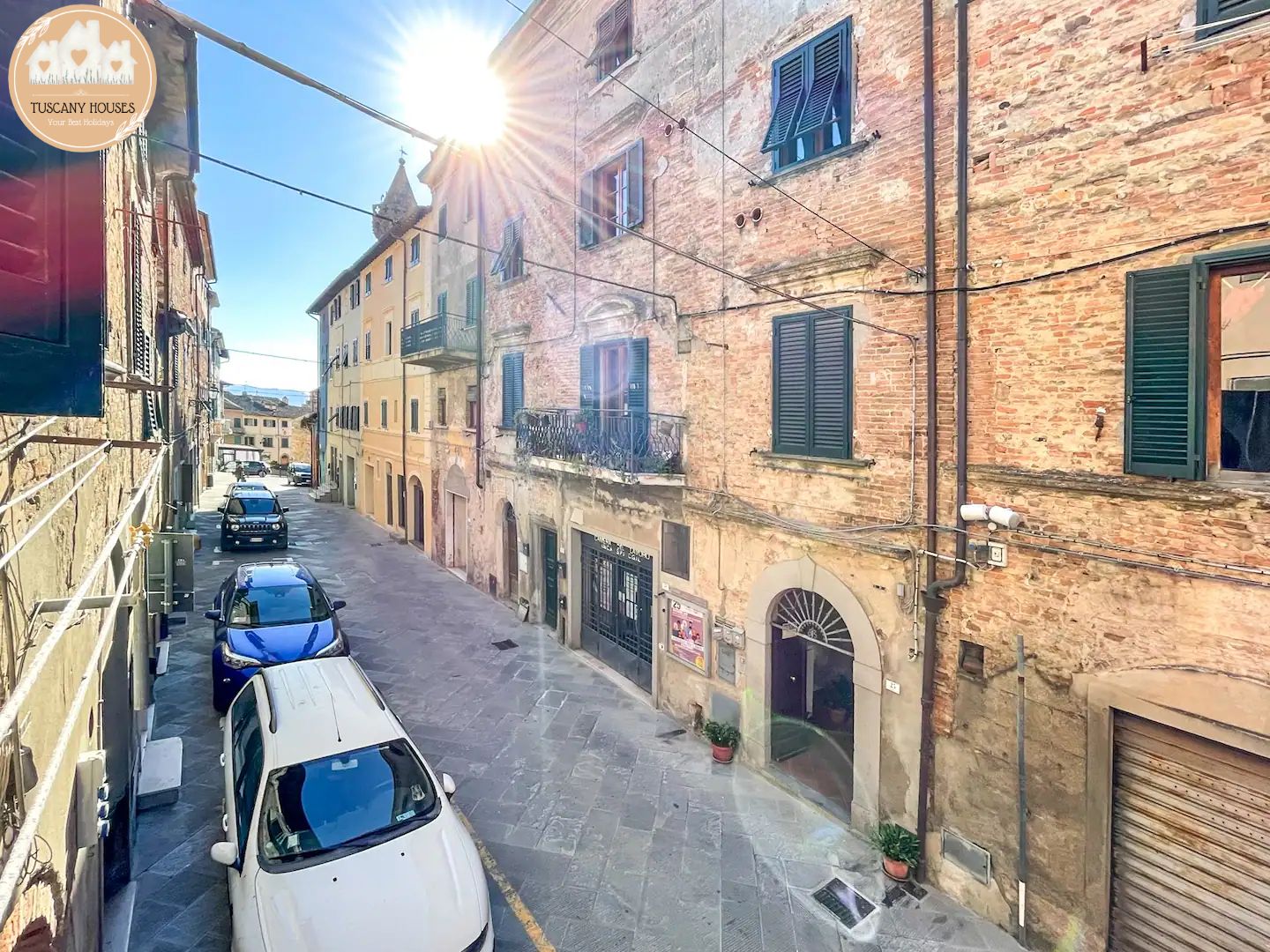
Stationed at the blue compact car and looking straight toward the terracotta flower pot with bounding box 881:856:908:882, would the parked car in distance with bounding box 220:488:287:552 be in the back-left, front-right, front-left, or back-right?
back-left

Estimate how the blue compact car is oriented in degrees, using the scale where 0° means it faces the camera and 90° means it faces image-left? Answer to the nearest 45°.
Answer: approximately 0°

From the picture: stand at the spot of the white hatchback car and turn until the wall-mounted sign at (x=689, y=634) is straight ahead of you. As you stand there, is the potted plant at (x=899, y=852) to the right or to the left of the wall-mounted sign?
right

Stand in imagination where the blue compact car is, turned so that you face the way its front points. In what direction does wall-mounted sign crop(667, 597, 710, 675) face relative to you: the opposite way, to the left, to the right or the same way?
to the right

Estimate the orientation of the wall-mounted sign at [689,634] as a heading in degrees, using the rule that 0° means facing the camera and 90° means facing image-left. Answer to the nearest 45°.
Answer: approximately 45°

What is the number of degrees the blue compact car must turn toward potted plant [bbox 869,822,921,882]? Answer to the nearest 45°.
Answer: approximately 45° to its left

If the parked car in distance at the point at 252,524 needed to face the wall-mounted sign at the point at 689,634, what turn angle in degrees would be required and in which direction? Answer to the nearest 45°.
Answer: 0° — it already faces it

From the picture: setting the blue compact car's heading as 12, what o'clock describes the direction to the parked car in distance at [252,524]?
The parked car in distance is roughly at 6 o'clock from the blue compact car.

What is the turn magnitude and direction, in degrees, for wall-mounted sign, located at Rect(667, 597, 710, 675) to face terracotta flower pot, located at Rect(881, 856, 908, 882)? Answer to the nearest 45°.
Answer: approximately 90° to its left

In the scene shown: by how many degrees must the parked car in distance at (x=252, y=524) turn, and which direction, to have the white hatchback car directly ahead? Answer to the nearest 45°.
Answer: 0° — it already faces it
